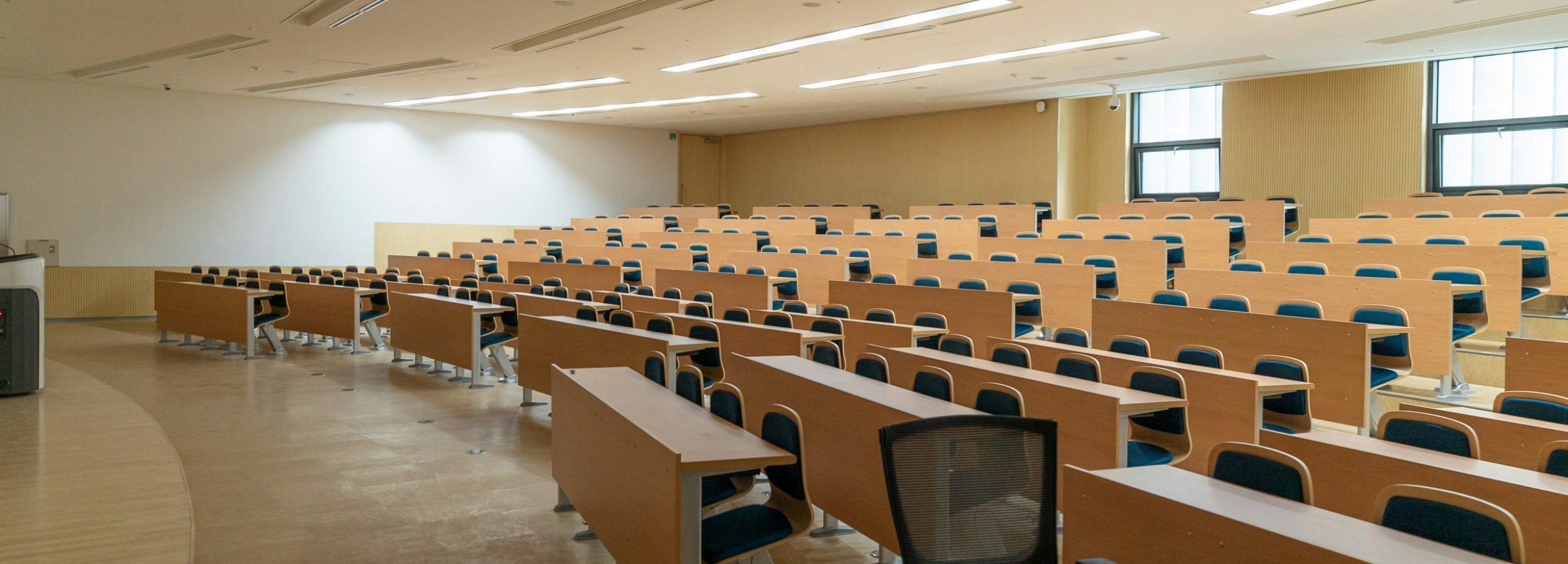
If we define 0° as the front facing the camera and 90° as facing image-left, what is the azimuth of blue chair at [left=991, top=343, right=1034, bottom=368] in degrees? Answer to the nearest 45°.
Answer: approximately 45°

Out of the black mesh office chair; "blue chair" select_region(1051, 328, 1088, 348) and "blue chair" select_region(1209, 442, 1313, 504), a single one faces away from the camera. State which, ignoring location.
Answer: the black mesh office chair

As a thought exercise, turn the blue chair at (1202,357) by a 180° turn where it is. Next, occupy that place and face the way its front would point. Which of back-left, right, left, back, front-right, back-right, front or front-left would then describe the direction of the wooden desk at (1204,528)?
back-right

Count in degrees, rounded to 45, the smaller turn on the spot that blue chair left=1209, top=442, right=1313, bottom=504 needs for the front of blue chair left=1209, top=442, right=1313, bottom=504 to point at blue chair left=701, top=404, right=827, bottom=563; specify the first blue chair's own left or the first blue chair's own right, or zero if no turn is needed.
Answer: approximately 45° to the first blue chair's own right

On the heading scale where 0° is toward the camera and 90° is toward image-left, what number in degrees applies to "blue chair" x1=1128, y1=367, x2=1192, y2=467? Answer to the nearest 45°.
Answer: approximately 45°

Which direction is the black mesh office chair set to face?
away from the camera

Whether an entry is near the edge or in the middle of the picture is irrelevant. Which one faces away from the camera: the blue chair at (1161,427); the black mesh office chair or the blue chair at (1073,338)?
the black mesh office chair

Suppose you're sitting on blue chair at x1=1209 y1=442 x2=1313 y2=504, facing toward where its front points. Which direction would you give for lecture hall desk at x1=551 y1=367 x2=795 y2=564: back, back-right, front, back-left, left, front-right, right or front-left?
front-right

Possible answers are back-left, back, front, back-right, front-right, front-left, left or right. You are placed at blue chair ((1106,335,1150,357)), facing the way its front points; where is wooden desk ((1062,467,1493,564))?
front-left

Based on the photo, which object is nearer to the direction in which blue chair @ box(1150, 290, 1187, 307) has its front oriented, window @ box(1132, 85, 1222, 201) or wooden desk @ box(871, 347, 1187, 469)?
the wooden desk
